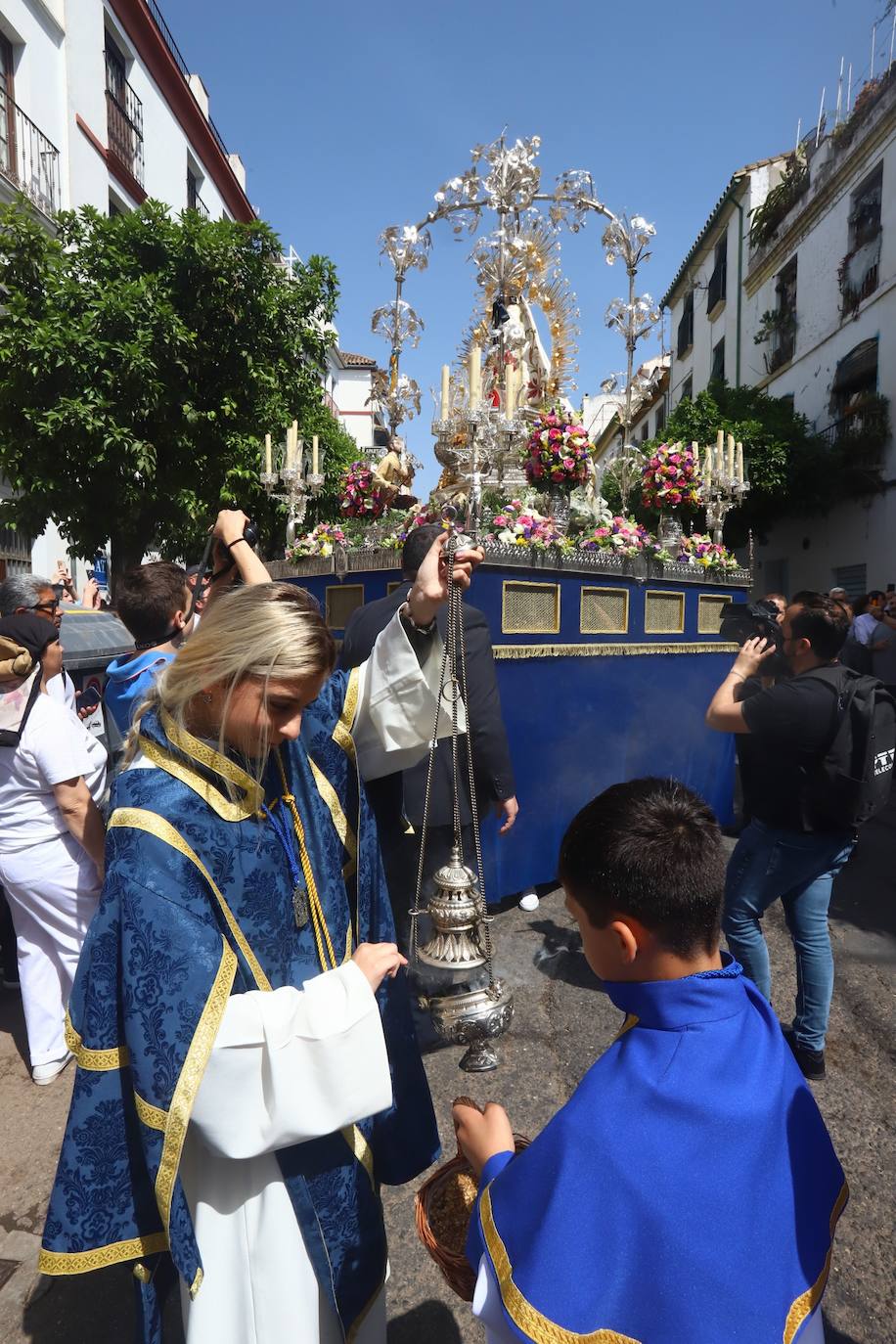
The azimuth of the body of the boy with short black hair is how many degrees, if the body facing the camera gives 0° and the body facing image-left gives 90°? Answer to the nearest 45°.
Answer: approximately 135°

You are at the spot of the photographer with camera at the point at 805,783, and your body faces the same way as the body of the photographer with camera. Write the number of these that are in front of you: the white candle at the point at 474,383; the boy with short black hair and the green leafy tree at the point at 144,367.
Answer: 2

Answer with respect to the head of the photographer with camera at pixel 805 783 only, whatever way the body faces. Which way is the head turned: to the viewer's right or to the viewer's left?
to the viewer's left

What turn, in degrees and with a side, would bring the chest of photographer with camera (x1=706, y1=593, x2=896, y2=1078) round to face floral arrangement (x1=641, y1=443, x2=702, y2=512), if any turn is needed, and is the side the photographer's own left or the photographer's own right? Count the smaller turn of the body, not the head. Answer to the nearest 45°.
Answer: approximately 45° to the photographer's own right

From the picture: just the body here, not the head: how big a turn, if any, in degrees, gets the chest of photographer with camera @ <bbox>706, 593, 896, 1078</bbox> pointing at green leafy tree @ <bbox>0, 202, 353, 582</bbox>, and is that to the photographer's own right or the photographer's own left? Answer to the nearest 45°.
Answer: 0° — they already face it

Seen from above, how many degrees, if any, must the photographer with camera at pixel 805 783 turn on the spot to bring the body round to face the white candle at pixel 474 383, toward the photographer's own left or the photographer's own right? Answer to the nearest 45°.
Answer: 0° — they already face it

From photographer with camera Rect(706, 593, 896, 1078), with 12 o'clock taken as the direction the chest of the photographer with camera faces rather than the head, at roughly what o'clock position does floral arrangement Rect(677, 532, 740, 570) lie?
The floral arrangement is roughly at 1 o'clock from the photographer with camera.

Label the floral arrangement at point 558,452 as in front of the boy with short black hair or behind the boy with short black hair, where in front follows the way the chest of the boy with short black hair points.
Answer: in front

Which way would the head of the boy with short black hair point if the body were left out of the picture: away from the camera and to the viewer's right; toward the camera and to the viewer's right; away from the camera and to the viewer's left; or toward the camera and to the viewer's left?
away from the camera and to the viewer's left

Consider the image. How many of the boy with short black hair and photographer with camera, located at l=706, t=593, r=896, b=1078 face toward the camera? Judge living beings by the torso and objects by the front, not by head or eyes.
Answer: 0
